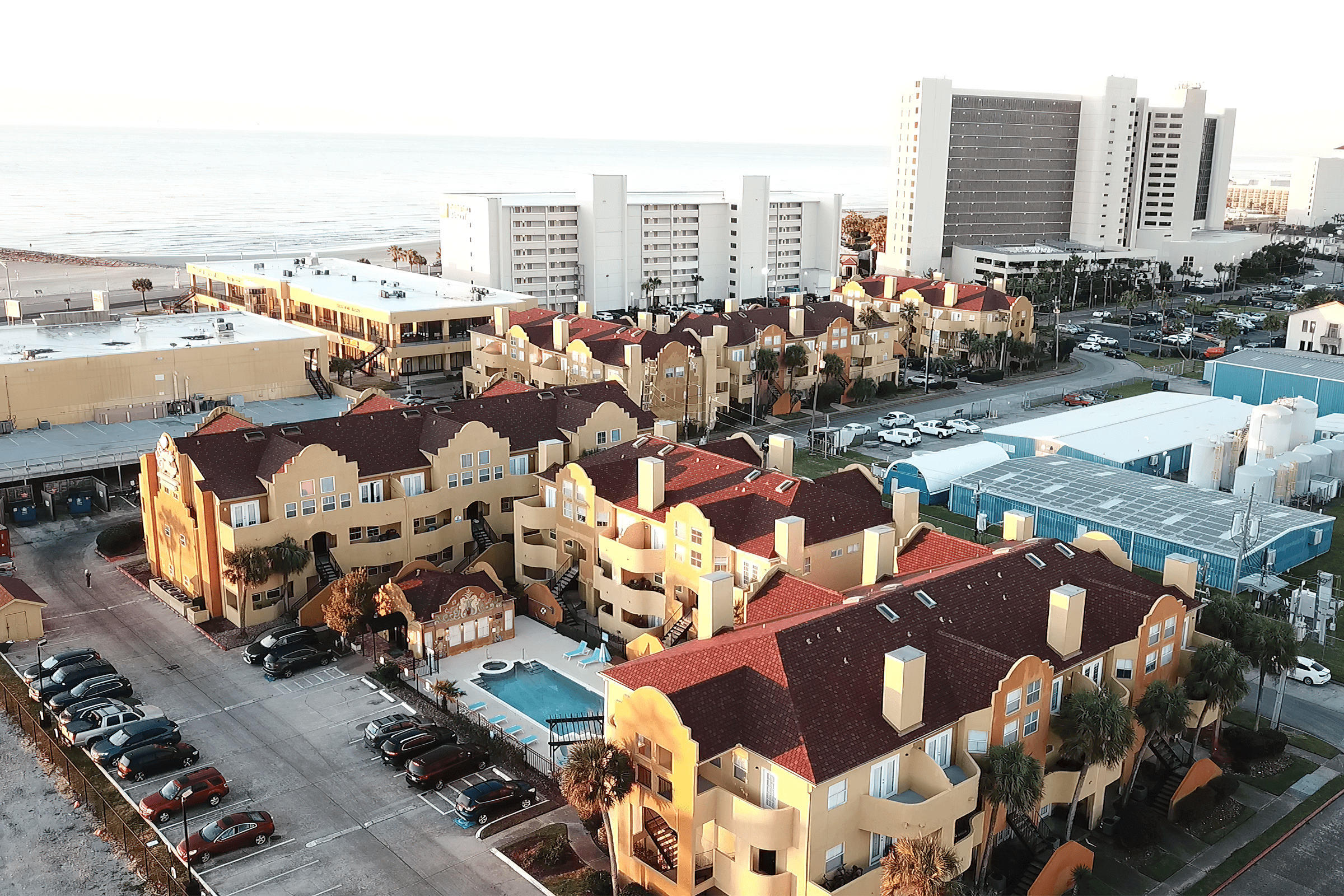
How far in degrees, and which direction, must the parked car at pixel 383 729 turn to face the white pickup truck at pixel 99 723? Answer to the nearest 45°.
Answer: approximately 135° to its left

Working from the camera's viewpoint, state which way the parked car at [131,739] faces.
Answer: facing the viewer and to the left of the viewer

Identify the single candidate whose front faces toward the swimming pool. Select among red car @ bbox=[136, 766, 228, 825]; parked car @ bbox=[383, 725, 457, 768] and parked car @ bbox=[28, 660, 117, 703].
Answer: parked car @ bbox=[383, 725, 457, 768]

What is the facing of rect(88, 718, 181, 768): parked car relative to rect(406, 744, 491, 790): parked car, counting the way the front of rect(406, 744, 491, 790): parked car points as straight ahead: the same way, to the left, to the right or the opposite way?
the opposite way

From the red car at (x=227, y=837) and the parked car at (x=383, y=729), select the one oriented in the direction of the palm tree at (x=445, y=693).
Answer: the parked car

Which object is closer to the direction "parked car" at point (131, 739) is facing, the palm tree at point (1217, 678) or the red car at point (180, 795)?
the red car

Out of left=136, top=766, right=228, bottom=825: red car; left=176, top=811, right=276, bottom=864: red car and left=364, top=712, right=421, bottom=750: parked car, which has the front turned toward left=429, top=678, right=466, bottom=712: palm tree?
the parked car
